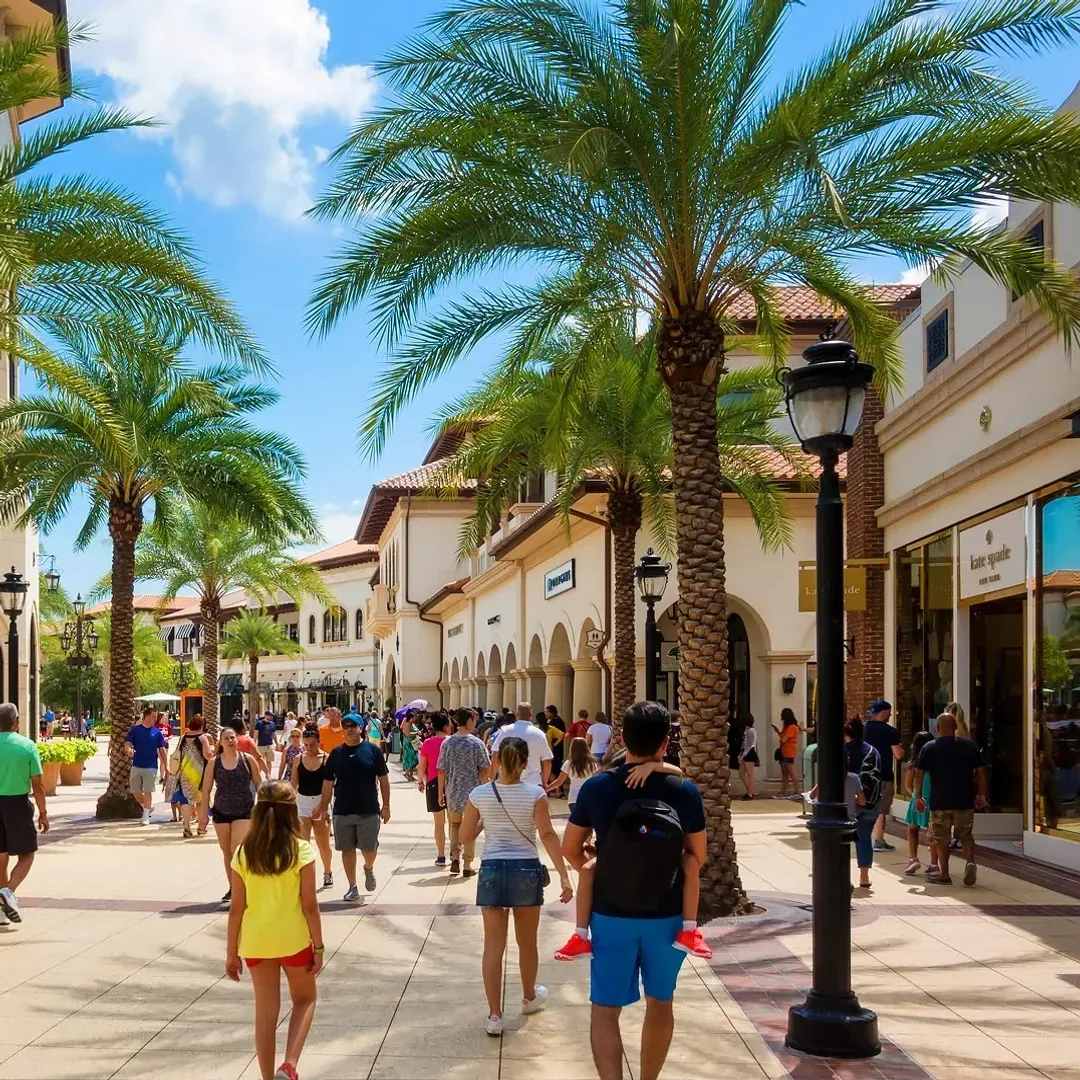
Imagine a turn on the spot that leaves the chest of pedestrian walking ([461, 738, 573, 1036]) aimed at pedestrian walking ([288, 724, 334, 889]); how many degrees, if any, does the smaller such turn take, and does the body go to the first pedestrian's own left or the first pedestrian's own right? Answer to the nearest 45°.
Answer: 0° — they already face them

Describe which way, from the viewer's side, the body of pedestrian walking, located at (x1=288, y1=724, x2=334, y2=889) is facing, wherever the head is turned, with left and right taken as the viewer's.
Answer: facing the viewer

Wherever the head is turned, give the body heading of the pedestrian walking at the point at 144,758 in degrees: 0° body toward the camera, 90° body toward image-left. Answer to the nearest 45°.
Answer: approximately 0°

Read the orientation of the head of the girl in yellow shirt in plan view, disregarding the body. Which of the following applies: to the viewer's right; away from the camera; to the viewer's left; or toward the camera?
away from the camera

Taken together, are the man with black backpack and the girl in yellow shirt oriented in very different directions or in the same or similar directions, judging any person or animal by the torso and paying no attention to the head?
same or similar directions

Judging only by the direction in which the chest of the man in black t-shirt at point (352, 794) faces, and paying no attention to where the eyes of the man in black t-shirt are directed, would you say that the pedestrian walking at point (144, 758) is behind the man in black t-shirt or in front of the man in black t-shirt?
behind

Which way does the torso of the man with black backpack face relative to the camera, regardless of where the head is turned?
away from the camera

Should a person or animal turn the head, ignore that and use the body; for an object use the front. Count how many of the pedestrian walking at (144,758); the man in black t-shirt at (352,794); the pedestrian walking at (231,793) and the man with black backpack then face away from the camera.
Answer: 1

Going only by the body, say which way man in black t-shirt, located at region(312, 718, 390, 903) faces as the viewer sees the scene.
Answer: toward the camera

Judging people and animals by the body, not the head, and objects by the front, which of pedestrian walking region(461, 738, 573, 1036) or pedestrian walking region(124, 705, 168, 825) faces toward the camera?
pedestrian walking region(124, 705, 168, 825)

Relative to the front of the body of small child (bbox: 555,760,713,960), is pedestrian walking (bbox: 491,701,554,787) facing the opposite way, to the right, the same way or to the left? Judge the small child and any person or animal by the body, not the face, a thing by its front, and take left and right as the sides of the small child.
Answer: the opposite way

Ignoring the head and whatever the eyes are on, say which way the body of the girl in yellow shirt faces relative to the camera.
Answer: away from the camera
